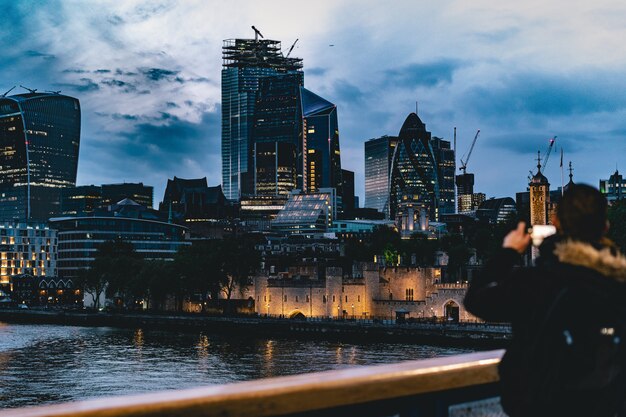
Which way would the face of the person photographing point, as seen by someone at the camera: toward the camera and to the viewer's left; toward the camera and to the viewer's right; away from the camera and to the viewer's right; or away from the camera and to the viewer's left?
away from the camera and to the viewer's left

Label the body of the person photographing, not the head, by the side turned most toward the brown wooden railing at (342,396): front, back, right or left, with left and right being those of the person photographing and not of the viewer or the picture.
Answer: left

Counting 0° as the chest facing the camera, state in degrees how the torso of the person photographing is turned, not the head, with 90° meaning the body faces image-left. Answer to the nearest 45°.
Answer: approximately 180°
